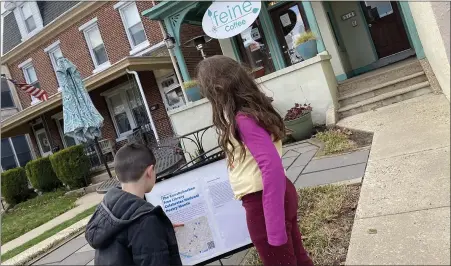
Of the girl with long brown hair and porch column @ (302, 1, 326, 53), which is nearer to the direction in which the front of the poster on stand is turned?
the girl with long brown hair

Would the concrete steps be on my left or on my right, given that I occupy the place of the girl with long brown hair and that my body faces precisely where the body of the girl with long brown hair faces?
on my right

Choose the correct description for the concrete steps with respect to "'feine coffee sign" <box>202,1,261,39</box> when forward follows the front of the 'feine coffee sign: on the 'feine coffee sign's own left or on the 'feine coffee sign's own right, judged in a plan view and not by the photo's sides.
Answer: on the 'feine coffee sign's own left

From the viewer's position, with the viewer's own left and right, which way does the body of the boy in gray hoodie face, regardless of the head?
facing away from the viewer and to the right of the viewer

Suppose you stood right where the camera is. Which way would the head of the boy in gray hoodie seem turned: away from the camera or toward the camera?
away from the camera

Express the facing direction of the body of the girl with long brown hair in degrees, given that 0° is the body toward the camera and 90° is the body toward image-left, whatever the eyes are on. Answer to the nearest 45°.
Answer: approximately 90°

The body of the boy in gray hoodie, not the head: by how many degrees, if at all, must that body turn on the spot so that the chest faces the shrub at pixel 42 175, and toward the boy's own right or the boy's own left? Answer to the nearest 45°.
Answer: approximately 45° to the boy's own left
